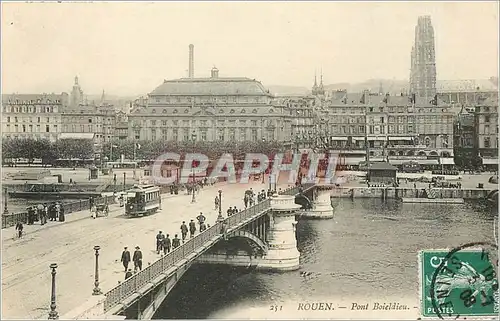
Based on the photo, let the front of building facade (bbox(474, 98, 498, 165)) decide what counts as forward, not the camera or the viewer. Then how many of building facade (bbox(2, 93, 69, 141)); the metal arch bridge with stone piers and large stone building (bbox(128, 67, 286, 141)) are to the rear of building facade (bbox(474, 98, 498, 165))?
0

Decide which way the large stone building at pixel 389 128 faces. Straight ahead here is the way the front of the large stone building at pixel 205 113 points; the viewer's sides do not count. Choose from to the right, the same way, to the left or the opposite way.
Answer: the same way

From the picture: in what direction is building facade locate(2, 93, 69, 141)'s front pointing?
toward the camera

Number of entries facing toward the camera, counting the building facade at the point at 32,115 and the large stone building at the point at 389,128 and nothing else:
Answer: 2

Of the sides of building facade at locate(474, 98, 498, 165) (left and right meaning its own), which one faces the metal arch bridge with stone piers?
front

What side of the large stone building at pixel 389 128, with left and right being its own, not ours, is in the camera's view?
front

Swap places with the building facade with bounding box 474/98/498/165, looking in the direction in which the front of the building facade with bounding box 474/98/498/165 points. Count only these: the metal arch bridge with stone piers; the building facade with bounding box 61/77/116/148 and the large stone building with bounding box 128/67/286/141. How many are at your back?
0

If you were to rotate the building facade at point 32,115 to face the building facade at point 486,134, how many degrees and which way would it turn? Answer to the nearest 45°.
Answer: approximately 135° to its left

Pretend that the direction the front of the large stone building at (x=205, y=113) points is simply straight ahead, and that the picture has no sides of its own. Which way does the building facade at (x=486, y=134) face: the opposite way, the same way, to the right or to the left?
the same way

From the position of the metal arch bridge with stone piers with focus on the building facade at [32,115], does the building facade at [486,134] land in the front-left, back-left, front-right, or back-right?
front-right

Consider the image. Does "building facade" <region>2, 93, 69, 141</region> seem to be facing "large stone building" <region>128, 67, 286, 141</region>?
no

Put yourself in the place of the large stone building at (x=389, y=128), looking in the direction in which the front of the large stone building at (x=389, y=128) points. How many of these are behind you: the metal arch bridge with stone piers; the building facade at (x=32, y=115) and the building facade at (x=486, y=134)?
0

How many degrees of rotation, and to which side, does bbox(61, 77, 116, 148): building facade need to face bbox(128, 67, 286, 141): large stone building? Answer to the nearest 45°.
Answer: approximately 90° to its left

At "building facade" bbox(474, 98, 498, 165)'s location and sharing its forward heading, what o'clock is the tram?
The tram is roughly at 1 o'clock from the building facade.
